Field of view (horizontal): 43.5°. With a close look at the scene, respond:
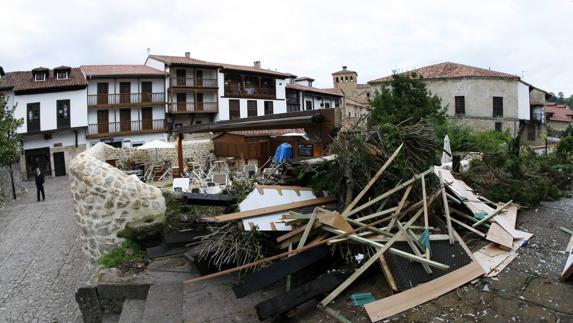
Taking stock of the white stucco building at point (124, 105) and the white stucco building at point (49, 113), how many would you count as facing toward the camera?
2

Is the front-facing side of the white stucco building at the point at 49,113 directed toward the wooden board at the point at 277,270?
yes

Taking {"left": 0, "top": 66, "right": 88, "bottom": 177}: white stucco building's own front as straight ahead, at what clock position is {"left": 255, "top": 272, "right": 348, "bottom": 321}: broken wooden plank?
The broken wooden plank is roughly at 12 o'clock from the white stucco building.

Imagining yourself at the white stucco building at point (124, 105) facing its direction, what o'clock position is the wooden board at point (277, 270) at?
The wooden board is roughly at 12 o'clock from the white stucco building.

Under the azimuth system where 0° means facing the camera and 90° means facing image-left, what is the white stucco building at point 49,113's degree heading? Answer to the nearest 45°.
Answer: approximately 0°

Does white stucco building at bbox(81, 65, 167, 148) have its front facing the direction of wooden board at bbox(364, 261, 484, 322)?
yes

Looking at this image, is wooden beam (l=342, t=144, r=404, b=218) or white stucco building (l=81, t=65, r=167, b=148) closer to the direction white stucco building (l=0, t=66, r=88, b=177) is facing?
the wooden beam

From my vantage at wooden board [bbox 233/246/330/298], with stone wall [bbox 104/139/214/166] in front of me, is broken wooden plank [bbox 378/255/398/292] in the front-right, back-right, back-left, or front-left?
back-right

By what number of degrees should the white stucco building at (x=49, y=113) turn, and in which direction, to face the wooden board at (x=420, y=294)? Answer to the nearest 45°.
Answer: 0° — it already faces it

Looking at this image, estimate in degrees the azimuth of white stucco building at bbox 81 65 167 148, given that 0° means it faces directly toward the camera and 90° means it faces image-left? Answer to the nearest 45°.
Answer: approximately 0°
